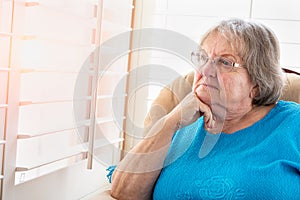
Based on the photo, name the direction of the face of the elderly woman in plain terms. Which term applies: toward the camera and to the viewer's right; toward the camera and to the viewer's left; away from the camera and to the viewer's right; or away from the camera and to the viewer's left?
toward the camera and to the viewer's left

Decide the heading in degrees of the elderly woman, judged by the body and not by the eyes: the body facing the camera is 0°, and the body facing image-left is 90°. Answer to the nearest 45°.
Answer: approximately 45°
